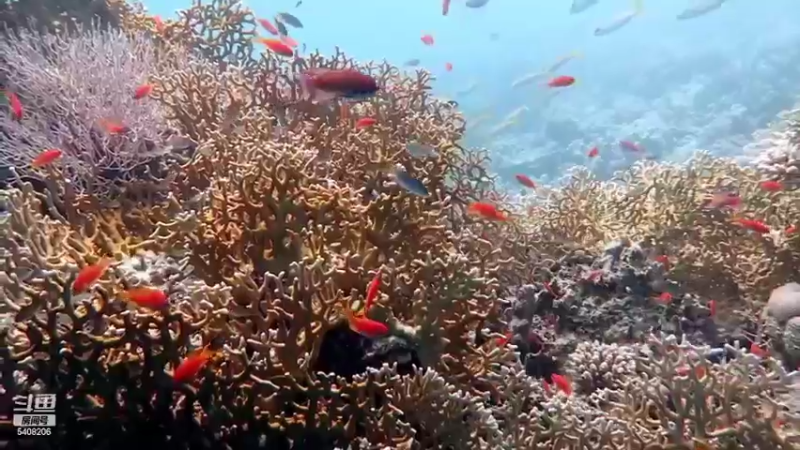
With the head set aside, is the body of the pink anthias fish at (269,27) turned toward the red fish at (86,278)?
no

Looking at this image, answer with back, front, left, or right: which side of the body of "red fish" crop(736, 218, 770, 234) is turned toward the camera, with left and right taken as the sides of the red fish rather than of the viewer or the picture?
right

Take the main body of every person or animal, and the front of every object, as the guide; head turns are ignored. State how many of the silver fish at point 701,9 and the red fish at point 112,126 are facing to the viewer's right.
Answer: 1

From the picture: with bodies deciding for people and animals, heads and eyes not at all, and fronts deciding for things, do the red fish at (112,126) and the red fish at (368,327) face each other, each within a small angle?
no

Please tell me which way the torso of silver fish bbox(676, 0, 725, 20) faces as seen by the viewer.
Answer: to the viewer's left

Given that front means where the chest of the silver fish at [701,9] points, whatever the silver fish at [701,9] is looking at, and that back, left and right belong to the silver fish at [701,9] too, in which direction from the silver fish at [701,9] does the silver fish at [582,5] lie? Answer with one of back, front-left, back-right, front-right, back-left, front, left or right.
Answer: front-left

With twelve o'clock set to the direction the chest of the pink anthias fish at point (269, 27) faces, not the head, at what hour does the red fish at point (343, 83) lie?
The red fish is roughly at 3 o'clock from the pink anthias fish.

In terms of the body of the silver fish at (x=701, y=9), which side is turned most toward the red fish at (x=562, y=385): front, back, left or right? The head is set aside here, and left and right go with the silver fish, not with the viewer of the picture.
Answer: left

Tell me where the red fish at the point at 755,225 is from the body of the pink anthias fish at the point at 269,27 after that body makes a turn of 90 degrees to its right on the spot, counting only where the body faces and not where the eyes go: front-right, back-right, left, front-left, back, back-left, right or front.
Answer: front-left

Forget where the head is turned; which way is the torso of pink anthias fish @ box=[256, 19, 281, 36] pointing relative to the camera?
to the viewer's right

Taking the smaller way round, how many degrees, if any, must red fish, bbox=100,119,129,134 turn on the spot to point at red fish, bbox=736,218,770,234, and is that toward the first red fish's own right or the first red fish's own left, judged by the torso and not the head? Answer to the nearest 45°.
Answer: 0° — it already faces it
